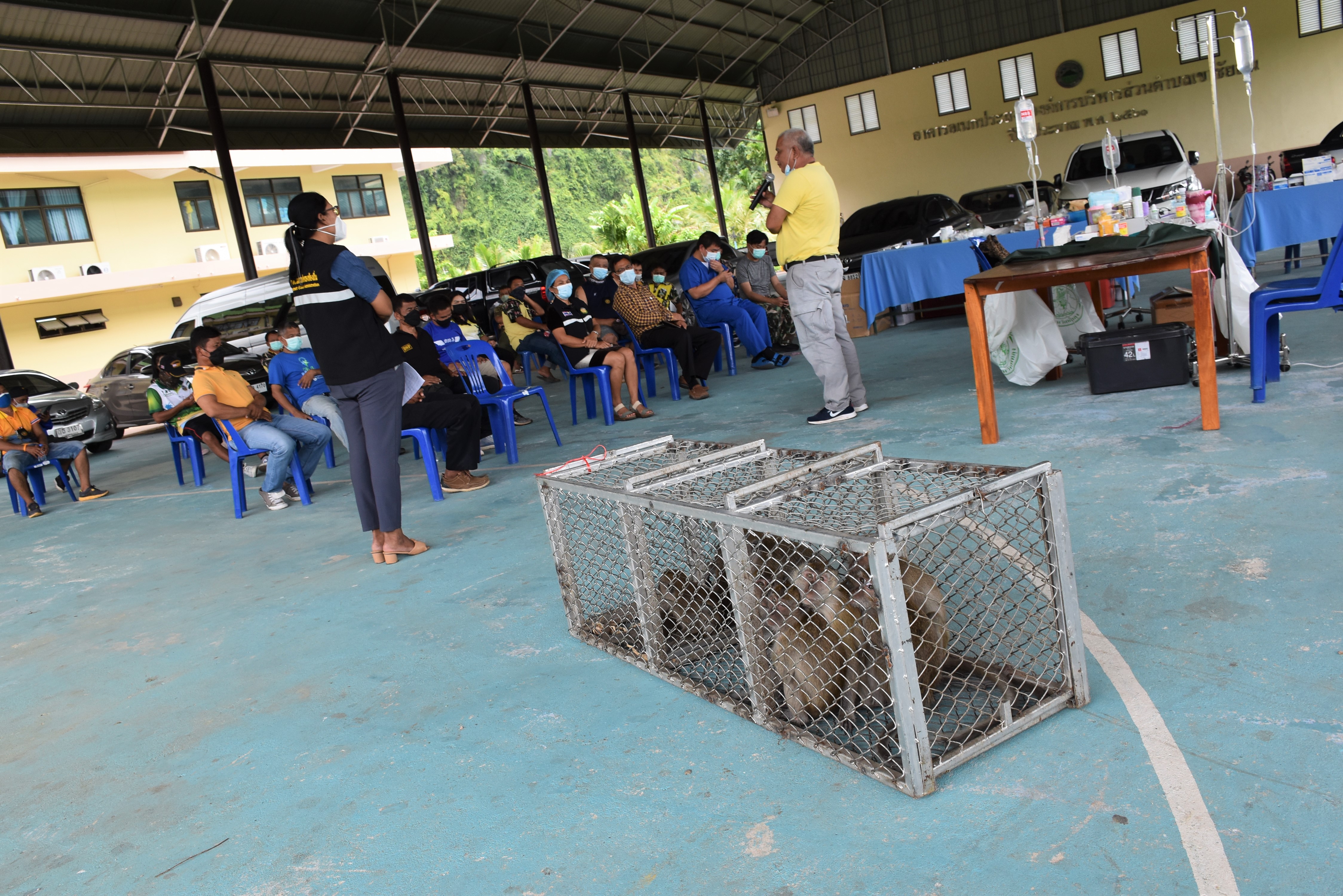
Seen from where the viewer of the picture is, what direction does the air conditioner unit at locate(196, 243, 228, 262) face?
facing the viewer and to the right of the viewer

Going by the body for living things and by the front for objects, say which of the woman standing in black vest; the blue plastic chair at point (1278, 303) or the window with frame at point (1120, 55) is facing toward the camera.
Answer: the window with frame

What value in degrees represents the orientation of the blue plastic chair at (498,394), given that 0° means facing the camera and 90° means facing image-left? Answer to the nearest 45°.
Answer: approximately 315°

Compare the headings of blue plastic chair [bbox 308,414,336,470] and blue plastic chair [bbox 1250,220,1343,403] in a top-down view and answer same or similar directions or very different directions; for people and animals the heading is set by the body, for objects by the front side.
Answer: very different directions

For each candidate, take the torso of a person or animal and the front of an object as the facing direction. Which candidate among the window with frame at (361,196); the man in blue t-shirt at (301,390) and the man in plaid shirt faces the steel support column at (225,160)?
the window with frame

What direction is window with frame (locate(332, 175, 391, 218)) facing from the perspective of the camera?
toward the camera

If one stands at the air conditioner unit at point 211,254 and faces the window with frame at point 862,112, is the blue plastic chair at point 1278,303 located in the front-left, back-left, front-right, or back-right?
front-right

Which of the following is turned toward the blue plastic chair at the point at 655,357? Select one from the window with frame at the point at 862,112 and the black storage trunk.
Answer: the window with frame

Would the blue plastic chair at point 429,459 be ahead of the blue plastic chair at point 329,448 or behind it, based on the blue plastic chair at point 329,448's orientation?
ahead

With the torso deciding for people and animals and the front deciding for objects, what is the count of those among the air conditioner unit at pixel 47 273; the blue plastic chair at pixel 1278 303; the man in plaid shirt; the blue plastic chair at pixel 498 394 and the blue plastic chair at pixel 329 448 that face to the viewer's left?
1

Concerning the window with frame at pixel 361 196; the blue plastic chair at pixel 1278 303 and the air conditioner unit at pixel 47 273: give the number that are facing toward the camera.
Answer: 2

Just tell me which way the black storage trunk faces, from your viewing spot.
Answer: facing the viewer

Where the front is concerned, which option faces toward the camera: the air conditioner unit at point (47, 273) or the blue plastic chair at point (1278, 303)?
the air conditioner unit

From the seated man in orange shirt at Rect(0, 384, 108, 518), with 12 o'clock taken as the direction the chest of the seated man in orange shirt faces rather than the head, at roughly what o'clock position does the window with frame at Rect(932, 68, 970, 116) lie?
The window with frame is roughly at 10 o'clock from the seated man in orange shirt.

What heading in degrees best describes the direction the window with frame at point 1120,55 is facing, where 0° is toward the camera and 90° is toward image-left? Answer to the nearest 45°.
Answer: approximately 0°

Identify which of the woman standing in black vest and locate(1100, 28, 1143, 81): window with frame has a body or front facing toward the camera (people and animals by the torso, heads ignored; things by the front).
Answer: the window with frame

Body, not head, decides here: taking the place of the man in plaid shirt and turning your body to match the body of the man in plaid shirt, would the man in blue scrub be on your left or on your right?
on your left

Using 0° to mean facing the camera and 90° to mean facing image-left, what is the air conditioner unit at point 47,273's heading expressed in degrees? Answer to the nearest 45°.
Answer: approximately 0°

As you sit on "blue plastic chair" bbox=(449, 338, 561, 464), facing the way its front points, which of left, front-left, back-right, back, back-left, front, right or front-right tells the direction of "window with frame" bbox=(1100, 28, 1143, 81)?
left

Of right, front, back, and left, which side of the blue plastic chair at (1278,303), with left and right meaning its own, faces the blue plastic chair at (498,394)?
front
